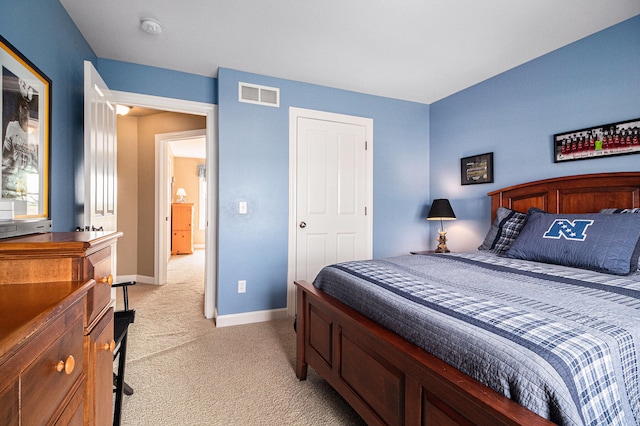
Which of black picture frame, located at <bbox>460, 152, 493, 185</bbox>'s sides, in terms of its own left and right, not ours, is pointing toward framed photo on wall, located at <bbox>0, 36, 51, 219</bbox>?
front

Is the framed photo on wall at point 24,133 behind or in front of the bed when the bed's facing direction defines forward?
in front

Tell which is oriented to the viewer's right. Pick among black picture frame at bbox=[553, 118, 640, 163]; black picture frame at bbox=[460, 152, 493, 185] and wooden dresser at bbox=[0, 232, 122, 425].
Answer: the wooden dresser

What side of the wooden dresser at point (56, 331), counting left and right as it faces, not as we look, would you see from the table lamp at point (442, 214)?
front

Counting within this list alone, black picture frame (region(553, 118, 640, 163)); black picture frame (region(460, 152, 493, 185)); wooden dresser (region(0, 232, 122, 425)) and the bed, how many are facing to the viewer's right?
1

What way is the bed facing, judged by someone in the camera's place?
facing the viewer and to the left of the viewer

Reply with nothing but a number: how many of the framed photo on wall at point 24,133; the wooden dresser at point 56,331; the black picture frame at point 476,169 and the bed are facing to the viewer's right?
2

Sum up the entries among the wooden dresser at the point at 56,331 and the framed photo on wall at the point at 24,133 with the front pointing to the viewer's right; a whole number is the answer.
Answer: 2

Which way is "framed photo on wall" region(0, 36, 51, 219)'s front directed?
to the viewer's right

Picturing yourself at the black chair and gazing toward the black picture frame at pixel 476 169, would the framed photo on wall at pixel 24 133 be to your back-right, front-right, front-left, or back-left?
back-left

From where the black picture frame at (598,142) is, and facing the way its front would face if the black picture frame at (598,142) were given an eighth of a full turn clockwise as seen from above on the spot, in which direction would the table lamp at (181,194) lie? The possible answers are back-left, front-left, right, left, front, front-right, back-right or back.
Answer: front

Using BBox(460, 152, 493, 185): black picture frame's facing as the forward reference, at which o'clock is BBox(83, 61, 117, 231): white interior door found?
The white interior door is roughly at 12 o'clock from the black picture frame.

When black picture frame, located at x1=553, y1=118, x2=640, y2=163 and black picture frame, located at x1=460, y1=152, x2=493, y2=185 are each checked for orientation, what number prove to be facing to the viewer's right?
0

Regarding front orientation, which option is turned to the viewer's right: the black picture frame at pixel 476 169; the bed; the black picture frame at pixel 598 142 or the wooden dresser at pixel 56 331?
the wooden dresser

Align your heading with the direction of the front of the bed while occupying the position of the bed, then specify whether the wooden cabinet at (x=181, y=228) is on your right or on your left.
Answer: on your right

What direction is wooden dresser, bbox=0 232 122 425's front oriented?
to the viewer's right

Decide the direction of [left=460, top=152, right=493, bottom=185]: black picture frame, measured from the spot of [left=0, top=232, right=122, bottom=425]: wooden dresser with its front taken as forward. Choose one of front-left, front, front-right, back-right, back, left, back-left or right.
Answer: front
